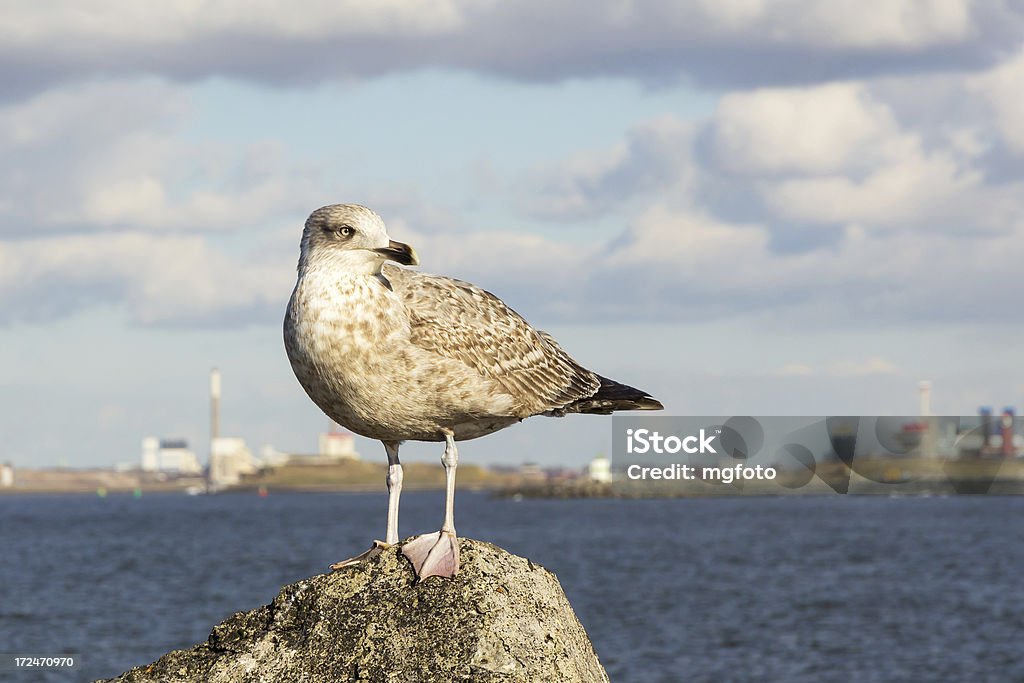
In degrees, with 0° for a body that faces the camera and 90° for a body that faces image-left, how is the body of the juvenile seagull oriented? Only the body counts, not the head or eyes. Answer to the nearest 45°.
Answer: approximately 45°
